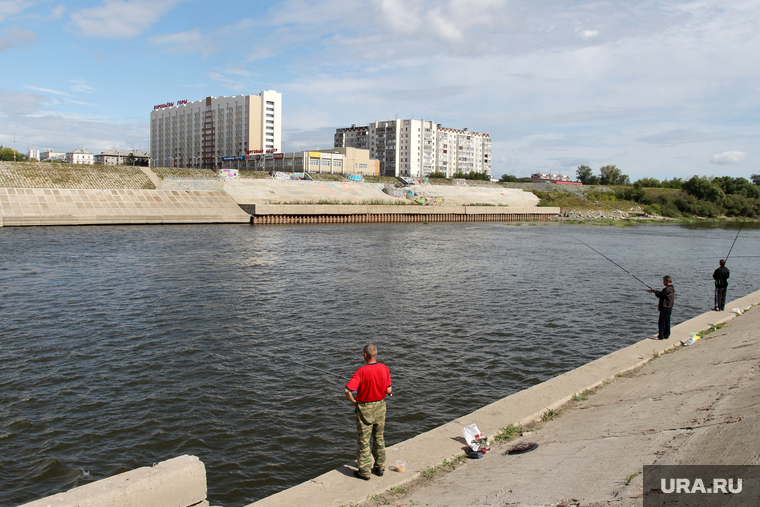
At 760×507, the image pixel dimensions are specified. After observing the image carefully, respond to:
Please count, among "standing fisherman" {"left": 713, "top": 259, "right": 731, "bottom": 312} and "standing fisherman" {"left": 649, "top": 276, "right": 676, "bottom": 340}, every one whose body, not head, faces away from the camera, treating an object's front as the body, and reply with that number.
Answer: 1

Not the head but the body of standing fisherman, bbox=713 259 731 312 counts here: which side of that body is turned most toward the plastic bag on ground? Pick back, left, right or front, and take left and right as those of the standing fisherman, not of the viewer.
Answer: back

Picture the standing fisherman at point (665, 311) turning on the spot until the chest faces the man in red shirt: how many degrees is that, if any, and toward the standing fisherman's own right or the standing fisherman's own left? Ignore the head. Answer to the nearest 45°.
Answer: approximately 90° to the standing fisherman's own left

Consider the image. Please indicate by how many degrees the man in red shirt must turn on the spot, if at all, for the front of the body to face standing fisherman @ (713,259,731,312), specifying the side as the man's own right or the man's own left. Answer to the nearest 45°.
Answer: approximately 90° to the man's own right

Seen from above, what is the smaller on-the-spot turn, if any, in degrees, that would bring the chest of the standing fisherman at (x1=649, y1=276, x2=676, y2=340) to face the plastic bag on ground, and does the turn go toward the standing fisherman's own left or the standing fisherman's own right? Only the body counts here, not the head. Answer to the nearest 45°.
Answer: approximately 90° to the standing fisherman's own left

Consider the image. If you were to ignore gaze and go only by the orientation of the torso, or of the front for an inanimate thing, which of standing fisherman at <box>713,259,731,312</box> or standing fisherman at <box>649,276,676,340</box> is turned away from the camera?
standing fisherman at <box>713,259,731,312</box>

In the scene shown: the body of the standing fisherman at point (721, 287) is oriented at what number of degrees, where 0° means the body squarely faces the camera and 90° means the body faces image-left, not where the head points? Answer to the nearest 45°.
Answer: approximately 180°

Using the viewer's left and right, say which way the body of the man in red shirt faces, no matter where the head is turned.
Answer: facing away from the viewer and to the left of the viewer

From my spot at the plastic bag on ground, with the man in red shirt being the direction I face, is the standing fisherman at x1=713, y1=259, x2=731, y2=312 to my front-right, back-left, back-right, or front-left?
back-right

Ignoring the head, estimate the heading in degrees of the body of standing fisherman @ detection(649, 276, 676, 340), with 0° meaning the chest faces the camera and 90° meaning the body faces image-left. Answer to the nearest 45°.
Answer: approximately 90°
